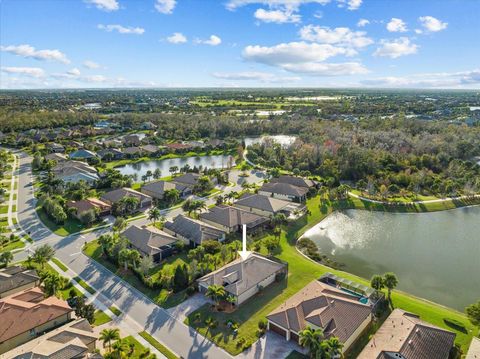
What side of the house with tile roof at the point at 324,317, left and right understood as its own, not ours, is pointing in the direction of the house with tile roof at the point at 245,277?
right

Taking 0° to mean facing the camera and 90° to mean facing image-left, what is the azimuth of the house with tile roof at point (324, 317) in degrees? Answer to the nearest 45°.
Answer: approximately 45°

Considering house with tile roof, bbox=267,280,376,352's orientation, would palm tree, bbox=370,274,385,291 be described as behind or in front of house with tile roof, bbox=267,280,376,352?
behind

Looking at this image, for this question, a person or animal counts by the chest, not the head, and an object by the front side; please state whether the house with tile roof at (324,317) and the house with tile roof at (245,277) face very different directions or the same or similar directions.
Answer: same or similar directions

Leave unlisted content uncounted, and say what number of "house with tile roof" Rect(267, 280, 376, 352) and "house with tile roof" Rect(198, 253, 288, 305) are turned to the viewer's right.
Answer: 0

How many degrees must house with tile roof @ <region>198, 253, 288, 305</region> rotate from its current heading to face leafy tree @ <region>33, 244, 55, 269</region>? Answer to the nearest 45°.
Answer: approximately 45° to its right

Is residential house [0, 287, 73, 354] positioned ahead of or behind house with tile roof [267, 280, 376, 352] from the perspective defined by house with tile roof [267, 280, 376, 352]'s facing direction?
ahead

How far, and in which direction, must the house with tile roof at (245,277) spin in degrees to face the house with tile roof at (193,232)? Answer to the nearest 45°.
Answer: approximately 90° to its right

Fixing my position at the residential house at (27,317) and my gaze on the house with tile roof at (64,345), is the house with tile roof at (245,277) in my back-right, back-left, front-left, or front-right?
front-left

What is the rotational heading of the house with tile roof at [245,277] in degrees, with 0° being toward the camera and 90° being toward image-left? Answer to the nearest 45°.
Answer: approximately 45°

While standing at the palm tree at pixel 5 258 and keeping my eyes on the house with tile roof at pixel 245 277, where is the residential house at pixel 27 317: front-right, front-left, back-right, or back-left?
front-right

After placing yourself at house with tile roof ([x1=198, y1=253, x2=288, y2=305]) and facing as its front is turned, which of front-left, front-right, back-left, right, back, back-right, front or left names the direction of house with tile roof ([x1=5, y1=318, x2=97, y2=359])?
front

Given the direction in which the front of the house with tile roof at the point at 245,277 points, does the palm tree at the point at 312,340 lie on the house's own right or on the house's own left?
on the house's own left

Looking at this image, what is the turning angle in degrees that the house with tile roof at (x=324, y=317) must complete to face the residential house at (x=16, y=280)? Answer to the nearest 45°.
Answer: approximately 45° to its right

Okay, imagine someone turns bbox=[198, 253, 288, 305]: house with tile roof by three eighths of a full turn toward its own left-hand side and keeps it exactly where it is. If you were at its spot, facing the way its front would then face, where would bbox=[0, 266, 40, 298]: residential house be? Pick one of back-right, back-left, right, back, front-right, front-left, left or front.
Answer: back

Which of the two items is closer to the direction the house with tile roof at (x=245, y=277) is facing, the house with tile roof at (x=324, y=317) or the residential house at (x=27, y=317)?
the residential house

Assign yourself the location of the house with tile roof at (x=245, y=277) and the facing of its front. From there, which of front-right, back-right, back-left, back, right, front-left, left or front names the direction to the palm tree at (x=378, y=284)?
back-left

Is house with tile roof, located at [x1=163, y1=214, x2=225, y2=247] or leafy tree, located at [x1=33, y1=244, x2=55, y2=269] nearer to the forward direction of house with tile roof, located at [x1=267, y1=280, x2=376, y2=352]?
the leafy tree
